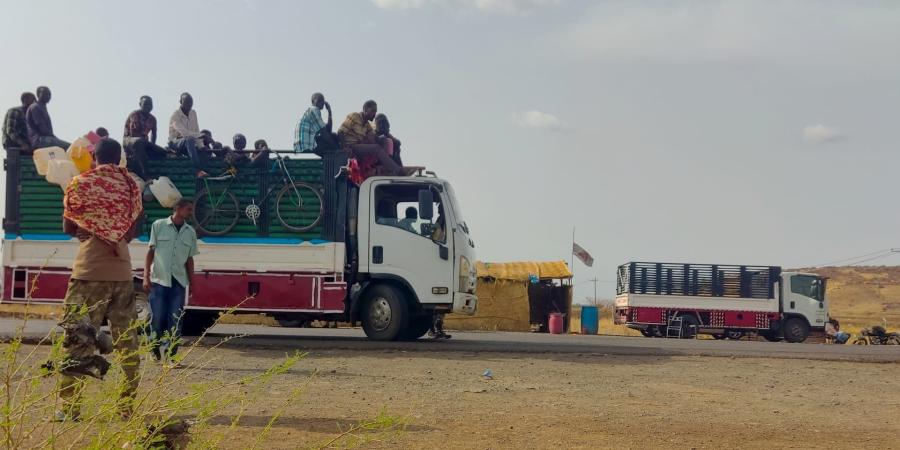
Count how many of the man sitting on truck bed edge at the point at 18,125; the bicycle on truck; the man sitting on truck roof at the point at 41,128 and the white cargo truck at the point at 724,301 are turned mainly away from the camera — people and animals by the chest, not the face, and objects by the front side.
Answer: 0

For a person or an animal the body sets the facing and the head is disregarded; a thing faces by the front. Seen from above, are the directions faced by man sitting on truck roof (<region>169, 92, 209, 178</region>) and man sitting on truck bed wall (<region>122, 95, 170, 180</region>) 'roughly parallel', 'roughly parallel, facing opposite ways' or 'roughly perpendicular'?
roughly parallel

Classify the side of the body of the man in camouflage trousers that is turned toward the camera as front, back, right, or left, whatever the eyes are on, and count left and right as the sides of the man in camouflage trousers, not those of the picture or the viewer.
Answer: back

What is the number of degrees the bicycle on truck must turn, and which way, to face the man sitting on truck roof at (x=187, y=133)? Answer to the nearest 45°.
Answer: approximately 180°

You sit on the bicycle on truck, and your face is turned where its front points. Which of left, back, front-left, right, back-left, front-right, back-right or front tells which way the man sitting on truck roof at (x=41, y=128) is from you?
back

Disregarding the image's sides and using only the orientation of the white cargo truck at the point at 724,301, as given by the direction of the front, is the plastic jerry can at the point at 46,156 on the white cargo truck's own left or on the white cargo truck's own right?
on the white cargo truck's own right

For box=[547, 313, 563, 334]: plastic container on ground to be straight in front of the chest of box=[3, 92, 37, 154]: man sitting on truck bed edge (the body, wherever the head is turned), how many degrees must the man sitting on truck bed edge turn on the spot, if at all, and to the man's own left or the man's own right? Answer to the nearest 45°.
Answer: approximately 45° to the man's own left

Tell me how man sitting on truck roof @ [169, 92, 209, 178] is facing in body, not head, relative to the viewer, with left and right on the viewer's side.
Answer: facing the viewer and to the right of the viewer

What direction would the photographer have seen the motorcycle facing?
facing to the left of the viewer

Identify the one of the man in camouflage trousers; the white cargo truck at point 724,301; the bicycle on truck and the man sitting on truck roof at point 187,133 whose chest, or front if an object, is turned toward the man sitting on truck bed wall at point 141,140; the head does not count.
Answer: the man in camouflage trousers

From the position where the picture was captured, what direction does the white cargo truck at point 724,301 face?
facing to the right of the viewer
